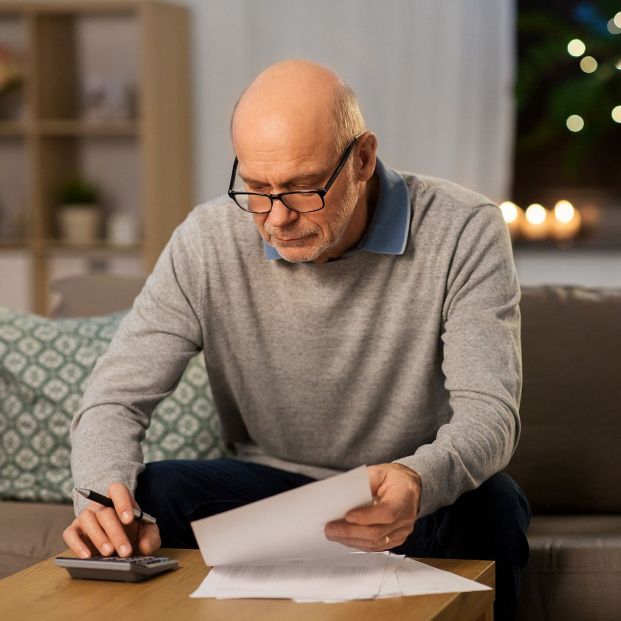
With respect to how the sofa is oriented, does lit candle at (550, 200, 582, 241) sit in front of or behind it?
behind

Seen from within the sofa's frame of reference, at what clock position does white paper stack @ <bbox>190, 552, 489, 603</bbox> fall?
The white paper stack is roughly at 1 o'clock from the sofa.

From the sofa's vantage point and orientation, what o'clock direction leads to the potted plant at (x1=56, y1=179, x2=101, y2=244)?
The potted plant is roughly at 5 o'clock from the sofa.

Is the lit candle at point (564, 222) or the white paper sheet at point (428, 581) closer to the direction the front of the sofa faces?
the white paper sheet

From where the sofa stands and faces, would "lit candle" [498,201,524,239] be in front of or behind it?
behind

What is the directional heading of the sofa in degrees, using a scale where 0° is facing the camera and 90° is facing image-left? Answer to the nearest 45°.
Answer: approximately 0°

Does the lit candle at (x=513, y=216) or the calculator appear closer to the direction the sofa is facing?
the calculator

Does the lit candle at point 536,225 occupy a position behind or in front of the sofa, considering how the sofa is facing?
behind
